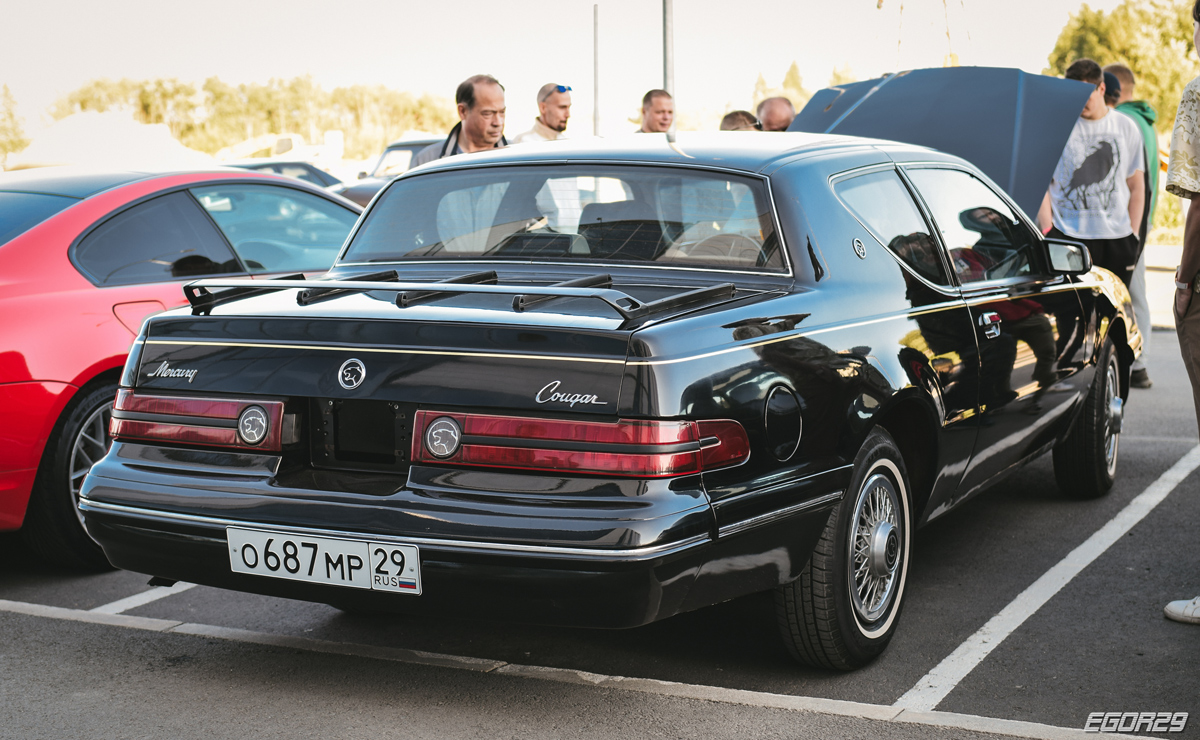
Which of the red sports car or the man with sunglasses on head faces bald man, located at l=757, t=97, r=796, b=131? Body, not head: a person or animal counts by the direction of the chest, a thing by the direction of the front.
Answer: the red sports car

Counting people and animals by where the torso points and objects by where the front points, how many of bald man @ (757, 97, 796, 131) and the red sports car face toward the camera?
1

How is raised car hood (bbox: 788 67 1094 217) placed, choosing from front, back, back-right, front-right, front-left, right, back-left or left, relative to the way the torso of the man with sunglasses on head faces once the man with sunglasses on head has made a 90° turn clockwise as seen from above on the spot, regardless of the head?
back-left

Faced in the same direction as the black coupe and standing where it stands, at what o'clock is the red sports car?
The red sports car is roughly at 9 o'clock from the black coupe.

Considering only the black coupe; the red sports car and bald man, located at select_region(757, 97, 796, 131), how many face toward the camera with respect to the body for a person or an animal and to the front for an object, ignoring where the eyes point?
1

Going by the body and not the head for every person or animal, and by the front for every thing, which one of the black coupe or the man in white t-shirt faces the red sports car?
the man in white t-shirt

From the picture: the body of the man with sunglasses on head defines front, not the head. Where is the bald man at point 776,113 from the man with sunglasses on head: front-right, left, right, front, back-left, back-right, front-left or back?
left

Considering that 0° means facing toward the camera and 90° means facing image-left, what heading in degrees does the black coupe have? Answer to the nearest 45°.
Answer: approximately 225°

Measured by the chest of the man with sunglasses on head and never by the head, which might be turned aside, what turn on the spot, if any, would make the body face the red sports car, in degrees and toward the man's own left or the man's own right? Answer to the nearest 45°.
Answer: approximately 90° to the man's own right

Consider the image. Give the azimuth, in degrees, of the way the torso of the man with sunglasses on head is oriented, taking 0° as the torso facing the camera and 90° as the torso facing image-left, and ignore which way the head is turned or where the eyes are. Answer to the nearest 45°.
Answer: approximately 315°

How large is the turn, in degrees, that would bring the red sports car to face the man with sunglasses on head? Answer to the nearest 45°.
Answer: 0° — it already faces them

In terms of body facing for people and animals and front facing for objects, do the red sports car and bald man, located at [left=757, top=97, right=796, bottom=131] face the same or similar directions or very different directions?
very different directions
